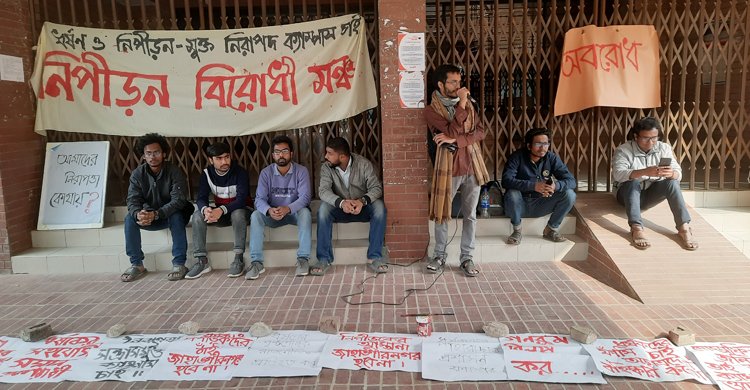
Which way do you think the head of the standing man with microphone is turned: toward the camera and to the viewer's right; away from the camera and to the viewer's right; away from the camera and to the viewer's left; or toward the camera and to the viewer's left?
toward the camera and to the viewer's right

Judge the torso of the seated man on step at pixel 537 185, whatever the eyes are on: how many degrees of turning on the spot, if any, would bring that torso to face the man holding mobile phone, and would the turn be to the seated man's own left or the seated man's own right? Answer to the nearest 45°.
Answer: approximately 90° to the seated man's own left

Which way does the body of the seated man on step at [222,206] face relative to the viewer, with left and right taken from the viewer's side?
facing the viewer

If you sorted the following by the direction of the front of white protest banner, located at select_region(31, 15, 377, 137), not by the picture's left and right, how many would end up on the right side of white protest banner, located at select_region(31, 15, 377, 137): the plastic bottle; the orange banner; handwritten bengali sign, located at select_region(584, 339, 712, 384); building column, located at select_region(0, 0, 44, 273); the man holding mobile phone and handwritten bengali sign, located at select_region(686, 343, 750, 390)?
1

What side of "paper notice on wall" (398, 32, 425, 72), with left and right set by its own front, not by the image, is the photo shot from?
front

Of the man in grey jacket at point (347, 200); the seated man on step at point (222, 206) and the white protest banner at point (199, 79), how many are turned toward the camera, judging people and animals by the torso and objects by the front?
3

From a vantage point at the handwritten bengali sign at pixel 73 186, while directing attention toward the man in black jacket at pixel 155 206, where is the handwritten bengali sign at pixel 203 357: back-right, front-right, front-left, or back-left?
front-right

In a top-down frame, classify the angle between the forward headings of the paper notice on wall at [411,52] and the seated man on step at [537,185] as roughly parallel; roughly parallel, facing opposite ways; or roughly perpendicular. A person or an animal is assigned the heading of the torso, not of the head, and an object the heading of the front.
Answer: roughly parallel

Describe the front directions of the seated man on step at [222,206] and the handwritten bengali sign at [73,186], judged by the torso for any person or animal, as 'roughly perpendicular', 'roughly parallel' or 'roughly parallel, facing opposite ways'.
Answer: roughly parallel

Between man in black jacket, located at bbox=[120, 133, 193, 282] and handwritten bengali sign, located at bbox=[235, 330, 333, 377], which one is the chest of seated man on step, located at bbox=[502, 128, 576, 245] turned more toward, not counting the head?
the handwritten bengali sign

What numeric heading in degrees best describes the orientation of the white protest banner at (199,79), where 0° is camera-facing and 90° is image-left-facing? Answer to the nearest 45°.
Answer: approximately 0°

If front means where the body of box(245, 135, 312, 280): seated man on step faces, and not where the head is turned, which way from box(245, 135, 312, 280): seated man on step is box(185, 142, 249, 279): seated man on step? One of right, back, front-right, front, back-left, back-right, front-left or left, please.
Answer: right

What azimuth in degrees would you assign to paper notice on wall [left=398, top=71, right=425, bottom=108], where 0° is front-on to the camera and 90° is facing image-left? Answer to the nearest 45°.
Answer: approximately 0°

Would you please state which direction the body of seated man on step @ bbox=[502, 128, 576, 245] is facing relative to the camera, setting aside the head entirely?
toward the camera
